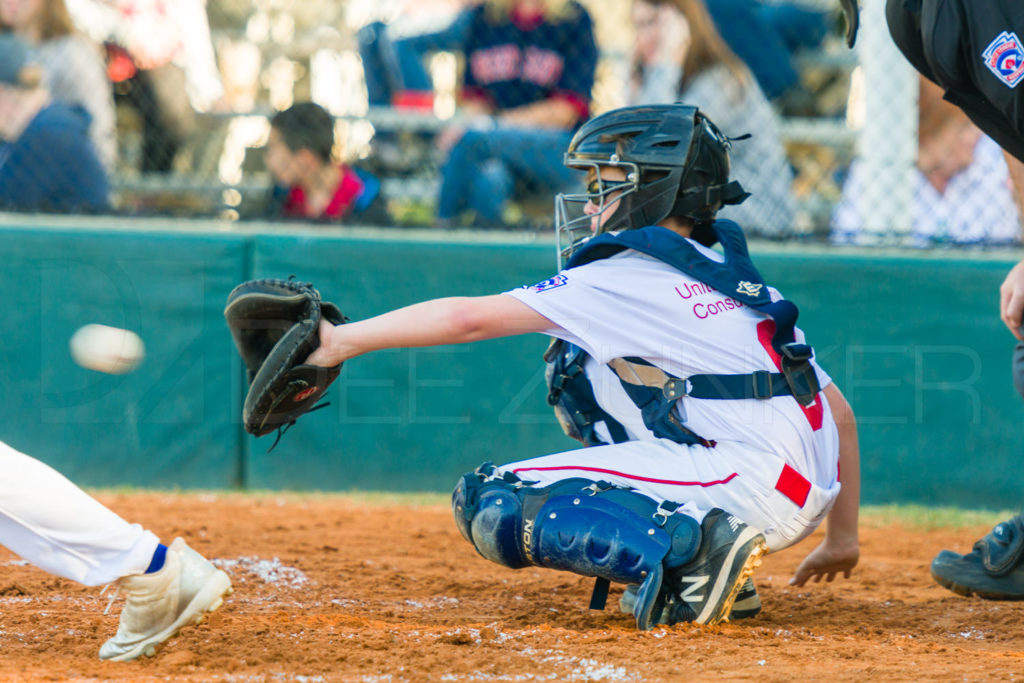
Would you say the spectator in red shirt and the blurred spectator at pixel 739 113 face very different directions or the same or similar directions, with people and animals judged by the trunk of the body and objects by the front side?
same or similar directions

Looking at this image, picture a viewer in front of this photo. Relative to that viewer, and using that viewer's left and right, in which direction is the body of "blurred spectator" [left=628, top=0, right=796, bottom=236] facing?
facing the viewer and to the left of the viewer

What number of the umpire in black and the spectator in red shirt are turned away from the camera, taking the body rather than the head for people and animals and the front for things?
0

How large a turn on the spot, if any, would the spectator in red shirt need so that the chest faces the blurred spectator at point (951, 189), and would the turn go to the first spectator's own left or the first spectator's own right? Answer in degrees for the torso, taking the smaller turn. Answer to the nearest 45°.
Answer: approximately 135° to the first spectator's own left

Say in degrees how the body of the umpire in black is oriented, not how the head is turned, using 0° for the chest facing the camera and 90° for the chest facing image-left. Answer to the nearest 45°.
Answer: approximately 90°

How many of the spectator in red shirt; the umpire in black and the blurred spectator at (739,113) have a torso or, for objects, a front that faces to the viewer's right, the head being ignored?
0

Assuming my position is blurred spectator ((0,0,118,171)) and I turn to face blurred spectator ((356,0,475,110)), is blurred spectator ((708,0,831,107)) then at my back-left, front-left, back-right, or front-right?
front-right

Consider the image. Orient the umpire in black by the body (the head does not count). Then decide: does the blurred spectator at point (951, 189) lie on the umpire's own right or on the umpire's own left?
on the umpire's own right

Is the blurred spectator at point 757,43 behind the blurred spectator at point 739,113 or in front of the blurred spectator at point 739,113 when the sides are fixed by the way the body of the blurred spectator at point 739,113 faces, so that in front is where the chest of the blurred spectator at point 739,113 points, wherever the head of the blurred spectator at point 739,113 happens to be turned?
behind

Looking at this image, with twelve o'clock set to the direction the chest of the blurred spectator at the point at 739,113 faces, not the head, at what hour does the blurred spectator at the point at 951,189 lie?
the blurred spectator at the point at 951,189 is roughly at 7 o'clock from the blurred spectator at the point at 739,113.

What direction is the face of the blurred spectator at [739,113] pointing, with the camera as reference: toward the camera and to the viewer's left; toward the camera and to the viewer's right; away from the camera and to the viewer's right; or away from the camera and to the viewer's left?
toward the camera and to the viewer's left

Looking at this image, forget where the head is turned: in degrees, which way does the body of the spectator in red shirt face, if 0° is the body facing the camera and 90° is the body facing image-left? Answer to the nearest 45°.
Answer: approximately 45°
